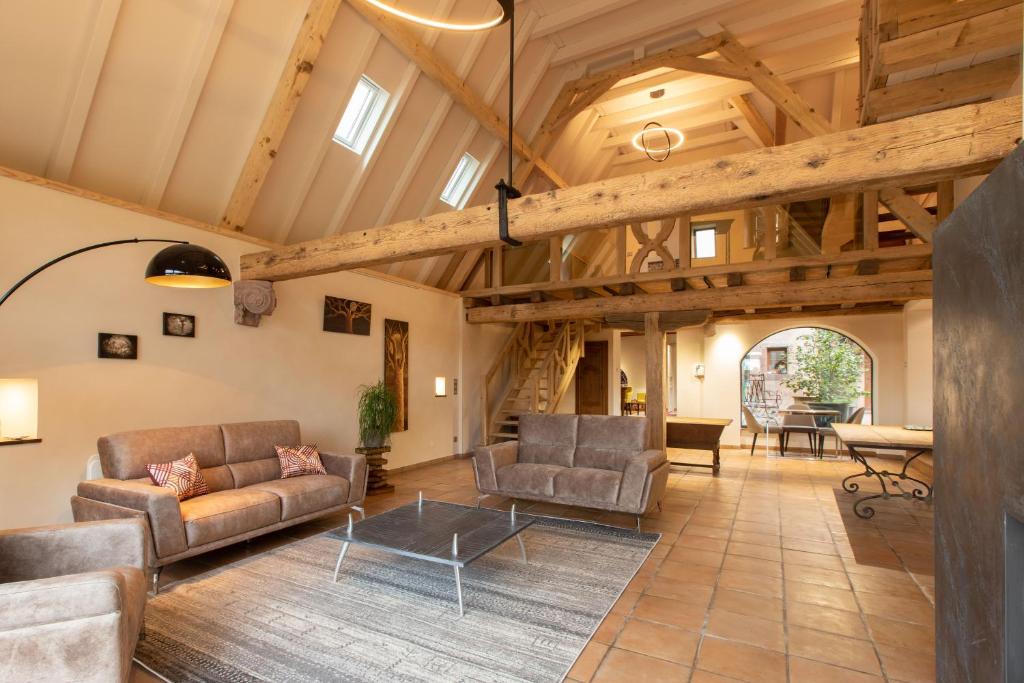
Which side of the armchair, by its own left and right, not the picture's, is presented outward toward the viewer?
right

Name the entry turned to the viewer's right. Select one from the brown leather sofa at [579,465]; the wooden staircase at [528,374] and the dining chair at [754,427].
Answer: the dining chair

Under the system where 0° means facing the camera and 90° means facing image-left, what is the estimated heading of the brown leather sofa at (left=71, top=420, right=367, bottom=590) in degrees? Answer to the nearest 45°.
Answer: approximately 315°

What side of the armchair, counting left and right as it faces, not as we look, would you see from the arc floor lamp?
left

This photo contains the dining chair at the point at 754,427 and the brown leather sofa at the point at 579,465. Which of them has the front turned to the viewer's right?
the dining chair

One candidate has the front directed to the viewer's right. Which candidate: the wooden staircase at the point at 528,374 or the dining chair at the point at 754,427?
the dining chair

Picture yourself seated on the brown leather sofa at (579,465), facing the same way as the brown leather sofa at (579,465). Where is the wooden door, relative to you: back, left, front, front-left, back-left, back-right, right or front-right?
back-right

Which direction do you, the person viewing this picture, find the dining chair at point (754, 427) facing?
facing to the right of the viewer
